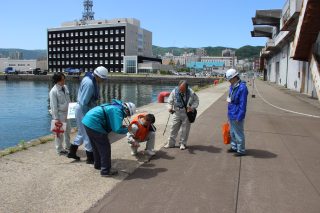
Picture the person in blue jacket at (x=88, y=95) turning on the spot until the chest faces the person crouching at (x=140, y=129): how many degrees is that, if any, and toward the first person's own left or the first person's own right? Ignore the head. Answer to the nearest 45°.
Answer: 0° — they already face them

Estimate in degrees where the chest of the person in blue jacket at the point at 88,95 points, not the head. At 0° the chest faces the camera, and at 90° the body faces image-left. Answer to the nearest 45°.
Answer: approximately 270°

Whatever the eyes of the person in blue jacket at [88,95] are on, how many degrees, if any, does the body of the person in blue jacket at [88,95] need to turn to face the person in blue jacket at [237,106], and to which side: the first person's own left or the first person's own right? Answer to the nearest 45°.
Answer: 0° — they already face them

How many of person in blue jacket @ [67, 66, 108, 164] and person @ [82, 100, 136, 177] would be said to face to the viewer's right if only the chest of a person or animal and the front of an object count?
2

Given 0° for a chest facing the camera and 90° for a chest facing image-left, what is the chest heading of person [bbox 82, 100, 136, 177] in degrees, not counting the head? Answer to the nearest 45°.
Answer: approximately 270°

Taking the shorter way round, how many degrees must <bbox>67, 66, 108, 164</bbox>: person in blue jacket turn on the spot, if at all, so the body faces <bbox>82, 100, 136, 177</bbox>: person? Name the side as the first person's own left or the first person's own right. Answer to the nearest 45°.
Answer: approximately 90° to the first person's own right

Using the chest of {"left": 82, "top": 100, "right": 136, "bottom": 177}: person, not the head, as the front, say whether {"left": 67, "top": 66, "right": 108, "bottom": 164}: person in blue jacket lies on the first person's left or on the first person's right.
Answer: on the first person's left

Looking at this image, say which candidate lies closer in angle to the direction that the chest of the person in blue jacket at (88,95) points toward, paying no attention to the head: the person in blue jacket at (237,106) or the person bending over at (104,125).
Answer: the person in blue jacket
